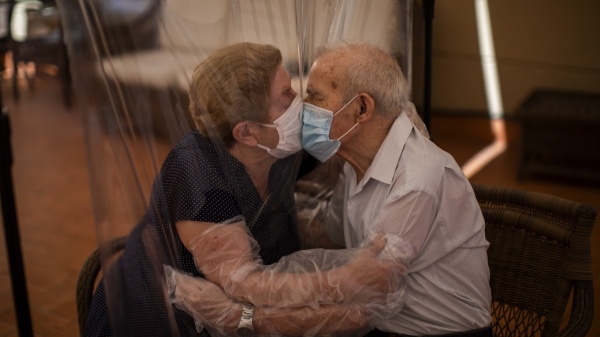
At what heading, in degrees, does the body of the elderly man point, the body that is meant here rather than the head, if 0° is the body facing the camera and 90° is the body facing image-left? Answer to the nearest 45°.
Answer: approximately 90°

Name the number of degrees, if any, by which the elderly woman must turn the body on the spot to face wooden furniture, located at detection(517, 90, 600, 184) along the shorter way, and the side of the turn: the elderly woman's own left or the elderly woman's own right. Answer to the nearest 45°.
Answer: approximately 45° to the elderly woman's own left

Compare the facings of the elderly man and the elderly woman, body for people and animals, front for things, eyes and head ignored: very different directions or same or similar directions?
very different directions

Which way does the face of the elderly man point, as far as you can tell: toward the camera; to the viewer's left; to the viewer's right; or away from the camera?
to the viewer's left

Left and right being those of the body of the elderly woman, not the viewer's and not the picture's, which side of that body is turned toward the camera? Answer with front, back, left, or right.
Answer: right

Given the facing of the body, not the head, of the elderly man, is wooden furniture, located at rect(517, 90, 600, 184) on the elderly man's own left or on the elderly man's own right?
on the elderly man's own right

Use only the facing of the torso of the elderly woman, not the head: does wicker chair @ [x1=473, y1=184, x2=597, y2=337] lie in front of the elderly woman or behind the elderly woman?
in front

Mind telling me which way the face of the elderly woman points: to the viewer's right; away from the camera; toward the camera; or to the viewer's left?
to the viewer's right

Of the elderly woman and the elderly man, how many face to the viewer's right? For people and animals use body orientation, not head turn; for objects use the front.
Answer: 1

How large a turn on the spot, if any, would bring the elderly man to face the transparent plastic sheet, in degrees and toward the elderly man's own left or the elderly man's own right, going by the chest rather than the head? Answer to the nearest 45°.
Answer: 0° — they already face it
